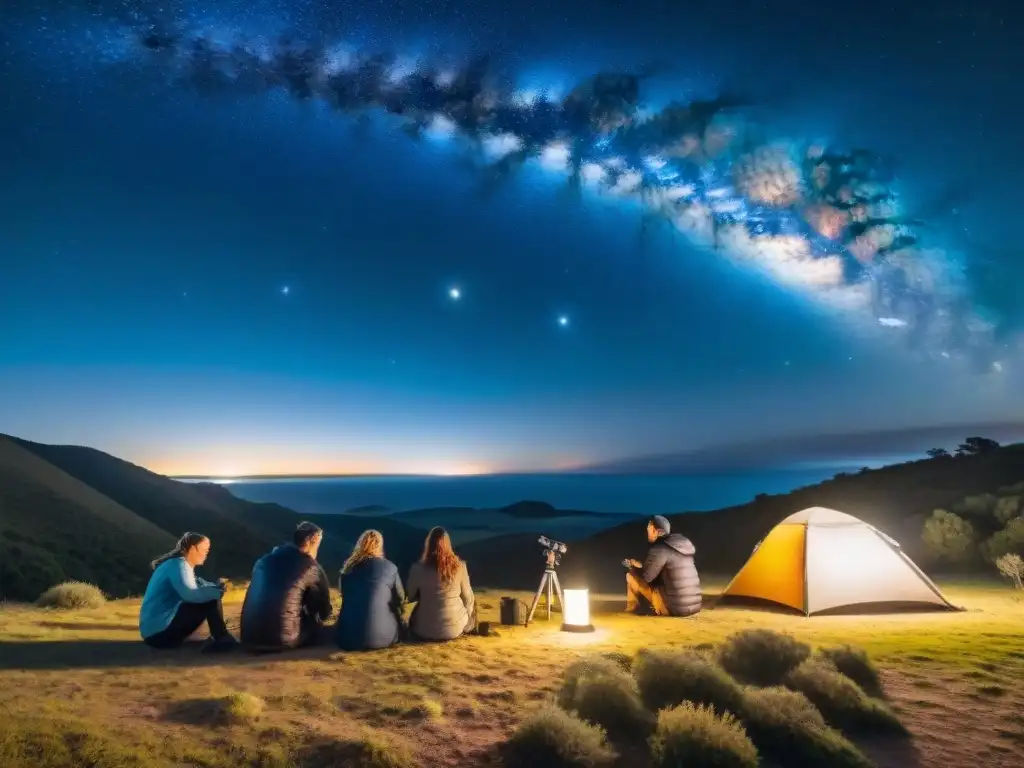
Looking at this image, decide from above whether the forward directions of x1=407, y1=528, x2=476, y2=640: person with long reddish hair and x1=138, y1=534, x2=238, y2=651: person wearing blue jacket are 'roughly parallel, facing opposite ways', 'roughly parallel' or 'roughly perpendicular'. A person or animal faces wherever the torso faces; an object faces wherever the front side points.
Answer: roughly perpendicular

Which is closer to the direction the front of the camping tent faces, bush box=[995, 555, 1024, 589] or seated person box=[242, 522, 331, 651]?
the seated person

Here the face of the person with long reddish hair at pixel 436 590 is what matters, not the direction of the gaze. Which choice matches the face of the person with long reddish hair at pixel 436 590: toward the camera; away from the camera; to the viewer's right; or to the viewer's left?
away from the camera

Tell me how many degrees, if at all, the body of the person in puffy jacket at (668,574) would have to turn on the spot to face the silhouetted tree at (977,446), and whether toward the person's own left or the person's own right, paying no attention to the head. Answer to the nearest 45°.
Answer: approximately 90° to the person's own right

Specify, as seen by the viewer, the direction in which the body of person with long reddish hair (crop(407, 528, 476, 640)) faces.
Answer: away from the camera

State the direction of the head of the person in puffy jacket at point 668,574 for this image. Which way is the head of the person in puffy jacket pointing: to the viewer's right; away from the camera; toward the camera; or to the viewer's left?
to the viewer's left

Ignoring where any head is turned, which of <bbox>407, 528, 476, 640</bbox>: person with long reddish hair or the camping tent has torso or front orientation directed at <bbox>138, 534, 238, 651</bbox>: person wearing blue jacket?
the camping tent

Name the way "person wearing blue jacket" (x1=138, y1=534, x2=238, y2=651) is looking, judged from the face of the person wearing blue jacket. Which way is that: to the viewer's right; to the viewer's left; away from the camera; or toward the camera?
to the viewer's right

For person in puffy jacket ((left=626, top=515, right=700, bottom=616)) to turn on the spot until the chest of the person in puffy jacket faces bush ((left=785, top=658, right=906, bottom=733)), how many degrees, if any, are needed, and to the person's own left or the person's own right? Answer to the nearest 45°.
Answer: approximately 135° to the person's own left

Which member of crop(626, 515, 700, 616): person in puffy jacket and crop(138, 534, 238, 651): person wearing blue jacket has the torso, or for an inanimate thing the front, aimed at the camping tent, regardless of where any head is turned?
the person wearing blue jacket

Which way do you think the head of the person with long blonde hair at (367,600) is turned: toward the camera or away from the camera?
away from the camera

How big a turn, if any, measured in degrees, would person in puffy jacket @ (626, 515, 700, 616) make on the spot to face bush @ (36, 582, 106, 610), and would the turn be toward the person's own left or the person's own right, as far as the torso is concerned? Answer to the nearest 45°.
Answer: approximately 45° to the person's own left

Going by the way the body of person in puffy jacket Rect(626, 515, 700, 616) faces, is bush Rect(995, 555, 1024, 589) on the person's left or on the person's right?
on the person's right

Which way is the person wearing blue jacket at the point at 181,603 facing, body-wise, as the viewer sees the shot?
to the viewer's right
